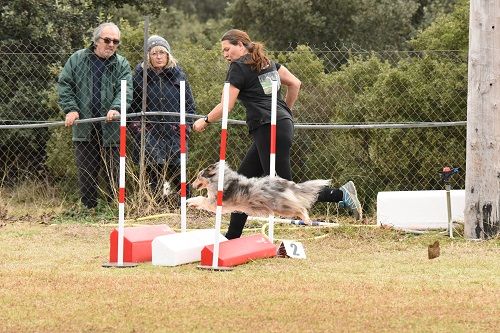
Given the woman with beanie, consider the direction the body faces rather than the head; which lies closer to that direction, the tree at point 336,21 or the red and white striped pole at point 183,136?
the red and white striped pole

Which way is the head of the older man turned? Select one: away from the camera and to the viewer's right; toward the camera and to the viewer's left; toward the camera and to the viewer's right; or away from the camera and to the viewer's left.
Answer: toward the camera and to the viewer's right

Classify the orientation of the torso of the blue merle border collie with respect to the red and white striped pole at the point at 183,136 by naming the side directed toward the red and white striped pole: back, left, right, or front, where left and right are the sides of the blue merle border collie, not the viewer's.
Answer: front

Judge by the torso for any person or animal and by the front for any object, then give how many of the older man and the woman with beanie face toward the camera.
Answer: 2

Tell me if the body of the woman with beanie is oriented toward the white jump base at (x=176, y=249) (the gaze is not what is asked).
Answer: yes

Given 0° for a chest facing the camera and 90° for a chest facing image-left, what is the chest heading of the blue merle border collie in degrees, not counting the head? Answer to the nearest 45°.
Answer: approximately 90°

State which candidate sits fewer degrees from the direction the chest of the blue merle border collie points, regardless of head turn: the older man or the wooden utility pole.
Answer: the older man

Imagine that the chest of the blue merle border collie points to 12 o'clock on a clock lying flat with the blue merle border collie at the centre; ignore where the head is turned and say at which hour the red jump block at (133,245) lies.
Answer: The red jump block is roughly at 12 o'clock from the blue merle border collie.

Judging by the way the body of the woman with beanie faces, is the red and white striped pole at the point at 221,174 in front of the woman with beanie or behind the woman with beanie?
in front

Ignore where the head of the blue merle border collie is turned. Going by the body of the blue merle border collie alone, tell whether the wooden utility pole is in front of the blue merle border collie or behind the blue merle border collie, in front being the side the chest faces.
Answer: behind

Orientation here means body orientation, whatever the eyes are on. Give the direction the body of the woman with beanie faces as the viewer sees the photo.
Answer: toward the camera

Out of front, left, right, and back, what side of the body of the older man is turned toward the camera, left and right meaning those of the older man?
front

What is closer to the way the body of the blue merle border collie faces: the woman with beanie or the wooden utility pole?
the woman with beanie

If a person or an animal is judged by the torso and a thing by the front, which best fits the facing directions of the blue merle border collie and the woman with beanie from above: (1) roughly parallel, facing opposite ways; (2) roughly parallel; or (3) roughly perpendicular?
roughly perpendicular

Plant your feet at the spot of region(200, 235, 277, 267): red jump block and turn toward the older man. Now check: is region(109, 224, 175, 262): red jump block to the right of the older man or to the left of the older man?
left

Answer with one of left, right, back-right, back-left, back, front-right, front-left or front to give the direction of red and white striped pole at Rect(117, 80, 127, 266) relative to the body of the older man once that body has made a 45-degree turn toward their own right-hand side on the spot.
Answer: front-left
